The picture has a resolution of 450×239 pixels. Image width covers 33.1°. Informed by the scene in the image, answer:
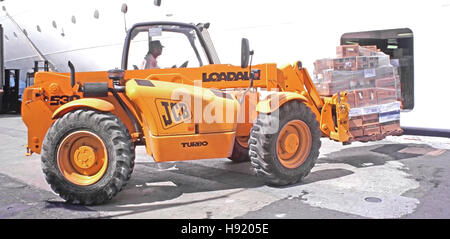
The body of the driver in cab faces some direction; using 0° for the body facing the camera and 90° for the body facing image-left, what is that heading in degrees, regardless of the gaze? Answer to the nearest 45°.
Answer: approximately 270°

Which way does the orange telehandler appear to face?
to the viewer's right
